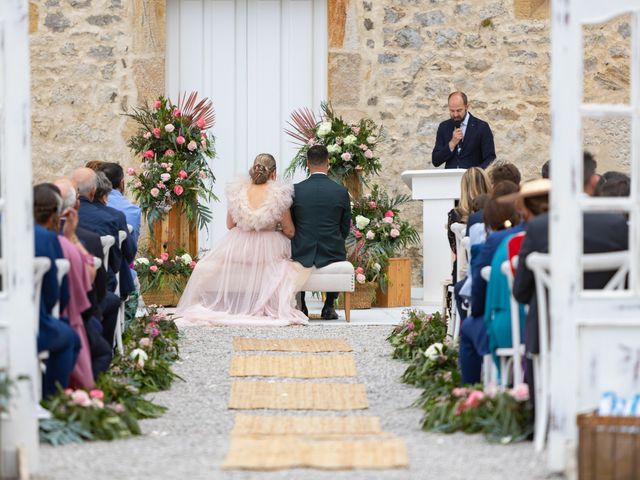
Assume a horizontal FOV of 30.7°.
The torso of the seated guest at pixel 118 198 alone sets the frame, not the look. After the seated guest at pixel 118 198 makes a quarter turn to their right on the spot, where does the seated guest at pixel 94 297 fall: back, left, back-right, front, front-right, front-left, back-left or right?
front-right

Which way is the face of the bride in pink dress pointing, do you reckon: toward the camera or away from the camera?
away from the camera

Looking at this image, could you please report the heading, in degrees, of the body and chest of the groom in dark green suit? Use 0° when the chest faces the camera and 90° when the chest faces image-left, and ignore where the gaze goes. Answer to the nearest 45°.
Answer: approximately 180°

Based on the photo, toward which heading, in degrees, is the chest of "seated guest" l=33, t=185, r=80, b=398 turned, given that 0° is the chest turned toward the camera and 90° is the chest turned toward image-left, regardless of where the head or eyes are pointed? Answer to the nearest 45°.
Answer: approximately 225°

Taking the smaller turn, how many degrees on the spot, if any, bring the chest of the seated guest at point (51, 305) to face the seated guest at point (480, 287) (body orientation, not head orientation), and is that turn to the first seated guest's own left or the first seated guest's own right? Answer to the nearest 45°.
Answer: approximately 45° to the first seated guest's own right

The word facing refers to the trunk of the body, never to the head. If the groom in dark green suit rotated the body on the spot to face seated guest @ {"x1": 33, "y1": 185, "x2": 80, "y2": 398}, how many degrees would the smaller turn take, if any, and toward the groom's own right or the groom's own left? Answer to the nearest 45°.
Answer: approximately 180°

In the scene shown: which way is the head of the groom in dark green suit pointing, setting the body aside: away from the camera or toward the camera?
away from the camera

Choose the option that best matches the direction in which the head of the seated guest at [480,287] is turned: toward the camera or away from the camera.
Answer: away from the camera

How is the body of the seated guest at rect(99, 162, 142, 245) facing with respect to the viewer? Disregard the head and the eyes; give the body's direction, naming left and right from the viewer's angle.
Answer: facing away from the viewer and to the right of the viewer
